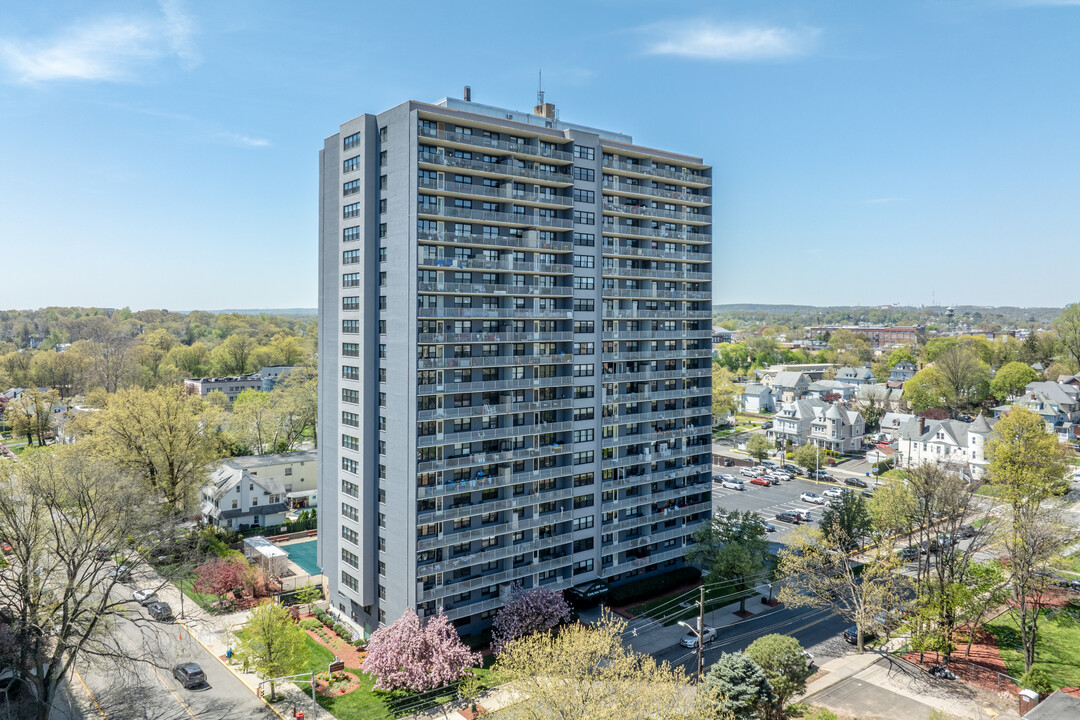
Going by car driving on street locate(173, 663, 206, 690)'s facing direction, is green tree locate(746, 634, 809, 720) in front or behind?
behind

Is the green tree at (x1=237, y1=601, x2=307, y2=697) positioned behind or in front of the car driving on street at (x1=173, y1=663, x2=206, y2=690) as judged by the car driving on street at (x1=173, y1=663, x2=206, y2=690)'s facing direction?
behind

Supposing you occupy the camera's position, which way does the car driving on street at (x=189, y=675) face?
facing away from the viewer and to the left of the viewer

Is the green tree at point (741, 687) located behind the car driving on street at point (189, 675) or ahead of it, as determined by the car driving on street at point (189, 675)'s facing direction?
behind
